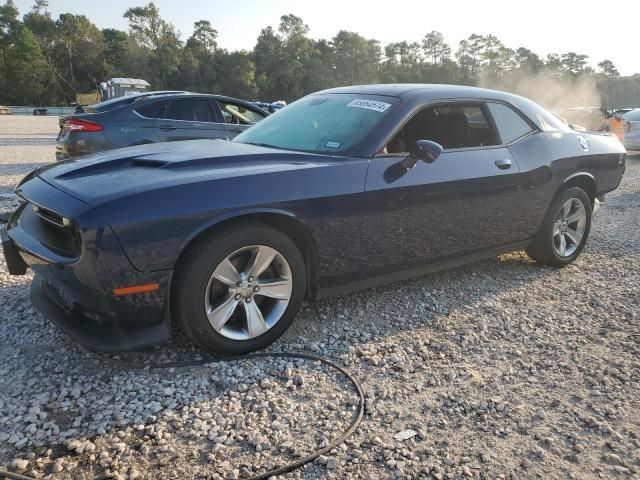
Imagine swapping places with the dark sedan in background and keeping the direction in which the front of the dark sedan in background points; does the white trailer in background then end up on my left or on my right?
on my left

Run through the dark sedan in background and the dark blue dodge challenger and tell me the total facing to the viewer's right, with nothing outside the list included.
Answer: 1

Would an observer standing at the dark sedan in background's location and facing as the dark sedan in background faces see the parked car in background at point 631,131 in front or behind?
in front

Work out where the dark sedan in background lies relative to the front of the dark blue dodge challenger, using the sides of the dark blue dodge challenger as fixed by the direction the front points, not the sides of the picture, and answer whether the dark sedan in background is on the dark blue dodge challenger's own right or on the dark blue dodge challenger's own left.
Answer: on the dark blue dodge challenger's own right

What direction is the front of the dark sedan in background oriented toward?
to the viewer's right

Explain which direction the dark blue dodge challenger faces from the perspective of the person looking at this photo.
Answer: facing the viewer and to the left of the viewer

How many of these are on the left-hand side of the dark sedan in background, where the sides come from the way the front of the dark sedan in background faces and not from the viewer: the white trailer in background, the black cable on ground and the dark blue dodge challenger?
1

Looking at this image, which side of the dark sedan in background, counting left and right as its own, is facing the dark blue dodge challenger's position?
right

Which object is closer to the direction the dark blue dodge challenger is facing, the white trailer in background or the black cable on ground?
the black cable on ground

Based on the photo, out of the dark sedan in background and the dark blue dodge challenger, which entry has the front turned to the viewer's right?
the dark sedan in background

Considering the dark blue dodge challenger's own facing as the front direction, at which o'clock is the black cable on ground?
The black cable on ground is roughly at 10 o'clock from the dark blue dodge challenger.

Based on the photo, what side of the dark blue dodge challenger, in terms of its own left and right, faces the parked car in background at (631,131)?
back
